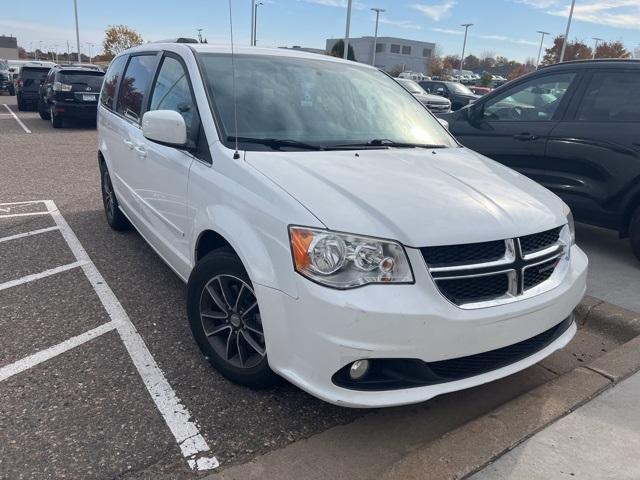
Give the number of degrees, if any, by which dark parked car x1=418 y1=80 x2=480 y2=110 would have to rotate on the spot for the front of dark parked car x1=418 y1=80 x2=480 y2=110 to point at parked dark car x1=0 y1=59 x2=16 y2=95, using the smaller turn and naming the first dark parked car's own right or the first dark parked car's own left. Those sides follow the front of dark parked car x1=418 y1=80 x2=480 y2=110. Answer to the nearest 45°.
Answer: approximately 135° to the first dark parked car's own right

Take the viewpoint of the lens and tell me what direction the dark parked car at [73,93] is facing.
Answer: facing away from the viewer and to the left of the viewer

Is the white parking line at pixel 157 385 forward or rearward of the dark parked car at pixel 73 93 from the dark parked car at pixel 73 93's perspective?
rearward

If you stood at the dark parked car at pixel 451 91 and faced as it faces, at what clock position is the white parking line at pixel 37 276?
The white parking line is roughly at 2 o'clock from the dark parked car.

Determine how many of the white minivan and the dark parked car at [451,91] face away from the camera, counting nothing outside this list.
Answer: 0

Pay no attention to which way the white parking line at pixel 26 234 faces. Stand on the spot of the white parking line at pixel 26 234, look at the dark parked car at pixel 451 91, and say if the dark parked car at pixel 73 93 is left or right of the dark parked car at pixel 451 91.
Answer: left

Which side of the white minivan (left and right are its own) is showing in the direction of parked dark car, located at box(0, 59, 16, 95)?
back

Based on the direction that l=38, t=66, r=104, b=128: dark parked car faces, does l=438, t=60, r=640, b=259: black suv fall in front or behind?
behind

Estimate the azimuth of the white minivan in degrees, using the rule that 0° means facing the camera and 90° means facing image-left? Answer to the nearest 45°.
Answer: approximately 315°

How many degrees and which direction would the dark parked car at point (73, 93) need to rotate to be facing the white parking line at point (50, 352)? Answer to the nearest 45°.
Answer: approximately 135° to its left

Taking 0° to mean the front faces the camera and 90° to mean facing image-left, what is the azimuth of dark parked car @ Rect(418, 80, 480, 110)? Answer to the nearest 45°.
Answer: approximately 315°

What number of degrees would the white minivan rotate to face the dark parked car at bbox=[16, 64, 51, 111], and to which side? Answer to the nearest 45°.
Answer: approximately 180°

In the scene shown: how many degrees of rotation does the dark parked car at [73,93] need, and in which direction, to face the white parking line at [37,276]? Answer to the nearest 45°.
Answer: approximately 135° to its left

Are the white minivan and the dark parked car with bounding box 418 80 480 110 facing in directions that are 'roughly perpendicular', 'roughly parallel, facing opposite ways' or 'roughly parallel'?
roughly parallel
